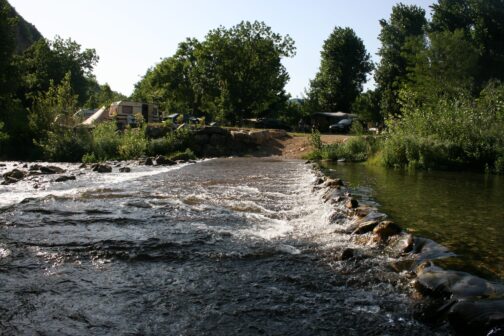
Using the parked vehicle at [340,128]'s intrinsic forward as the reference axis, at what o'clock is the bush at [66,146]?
The bush is roughly at 12 o'clock from the parked vehicle.

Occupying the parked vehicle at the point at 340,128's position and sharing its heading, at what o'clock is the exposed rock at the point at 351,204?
The exposed rock is roughly at 9 o'clock from the parked vehicle.

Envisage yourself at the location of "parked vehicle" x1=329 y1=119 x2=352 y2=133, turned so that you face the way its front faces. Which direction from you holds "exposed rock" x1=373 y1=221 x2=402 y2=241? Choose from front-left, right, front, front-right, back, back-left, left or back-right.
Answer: left

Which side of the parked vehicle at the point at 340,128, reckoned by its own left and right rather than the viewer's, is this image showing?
left

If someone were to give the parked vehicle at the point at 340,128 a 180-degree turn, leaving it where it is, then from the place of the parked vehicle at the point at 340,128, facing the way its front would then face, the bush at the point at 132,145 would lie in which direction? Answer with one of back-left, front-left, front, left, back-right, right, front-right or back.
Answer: back-right

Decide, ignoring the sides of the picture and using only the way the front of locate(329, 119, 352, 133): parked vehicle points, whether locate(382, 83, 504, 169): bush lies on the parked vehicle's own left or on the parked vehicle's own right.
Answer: on the parked vehicle's own left

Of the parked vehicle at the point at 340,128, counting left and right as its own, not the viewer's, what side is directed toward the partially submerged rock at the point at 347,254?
left

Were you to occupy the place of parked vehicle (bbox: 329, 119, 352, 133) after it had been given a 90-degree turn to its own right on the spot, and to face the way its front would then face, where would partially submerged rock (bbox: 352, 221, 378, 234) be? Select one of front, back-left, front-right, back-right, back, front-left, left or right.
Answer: back

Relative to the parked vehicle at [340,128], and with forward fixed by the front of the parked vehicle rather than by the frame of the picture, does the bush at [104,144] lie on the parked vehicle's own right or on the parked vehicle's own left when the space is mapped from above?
on the parked vehicle's own left

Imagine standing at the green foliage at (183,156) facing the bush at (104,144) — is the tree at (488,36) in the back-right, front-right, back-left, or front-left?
back-right
